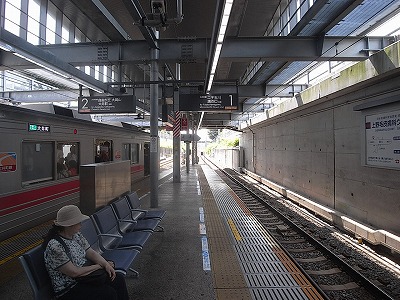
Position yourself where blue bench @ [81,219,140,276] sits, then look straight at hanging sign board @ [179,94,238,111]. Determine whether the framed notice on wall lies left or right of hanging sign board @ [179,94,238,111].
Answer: right

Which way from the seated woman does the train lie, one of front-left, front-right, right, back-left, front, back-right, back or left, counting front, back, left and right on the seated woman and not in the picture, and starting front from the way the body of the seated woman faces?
back-left

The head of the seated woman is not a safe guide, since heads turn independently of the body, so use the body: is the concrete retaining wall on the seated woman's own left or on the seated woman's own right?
on the seated woman's own left

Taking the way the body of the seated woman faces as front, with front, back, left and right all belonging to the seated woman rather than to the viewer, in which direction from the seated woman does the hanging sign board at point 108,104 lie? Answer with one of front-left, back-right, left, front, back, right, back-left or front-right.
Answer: back-left

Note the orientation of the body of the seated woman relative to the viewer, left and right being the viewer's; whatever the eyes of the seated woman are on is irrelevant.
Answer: facing the viewer and to the right of the viewer

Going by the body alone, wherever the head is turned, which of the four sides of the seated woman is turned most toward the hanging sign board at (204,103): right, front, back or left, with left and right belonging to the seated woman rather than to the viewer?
left

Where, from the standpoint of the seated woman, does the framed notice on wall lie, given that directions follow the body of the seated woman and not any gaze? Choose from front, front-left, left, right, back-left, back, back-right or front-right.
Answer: front-left

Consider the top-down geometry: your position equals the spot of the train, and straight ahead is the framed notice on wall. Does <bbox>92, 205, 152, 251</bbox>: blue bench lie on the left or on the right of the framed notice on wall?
right

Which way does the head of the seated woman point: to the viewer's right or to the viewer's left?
to the viewer's right
